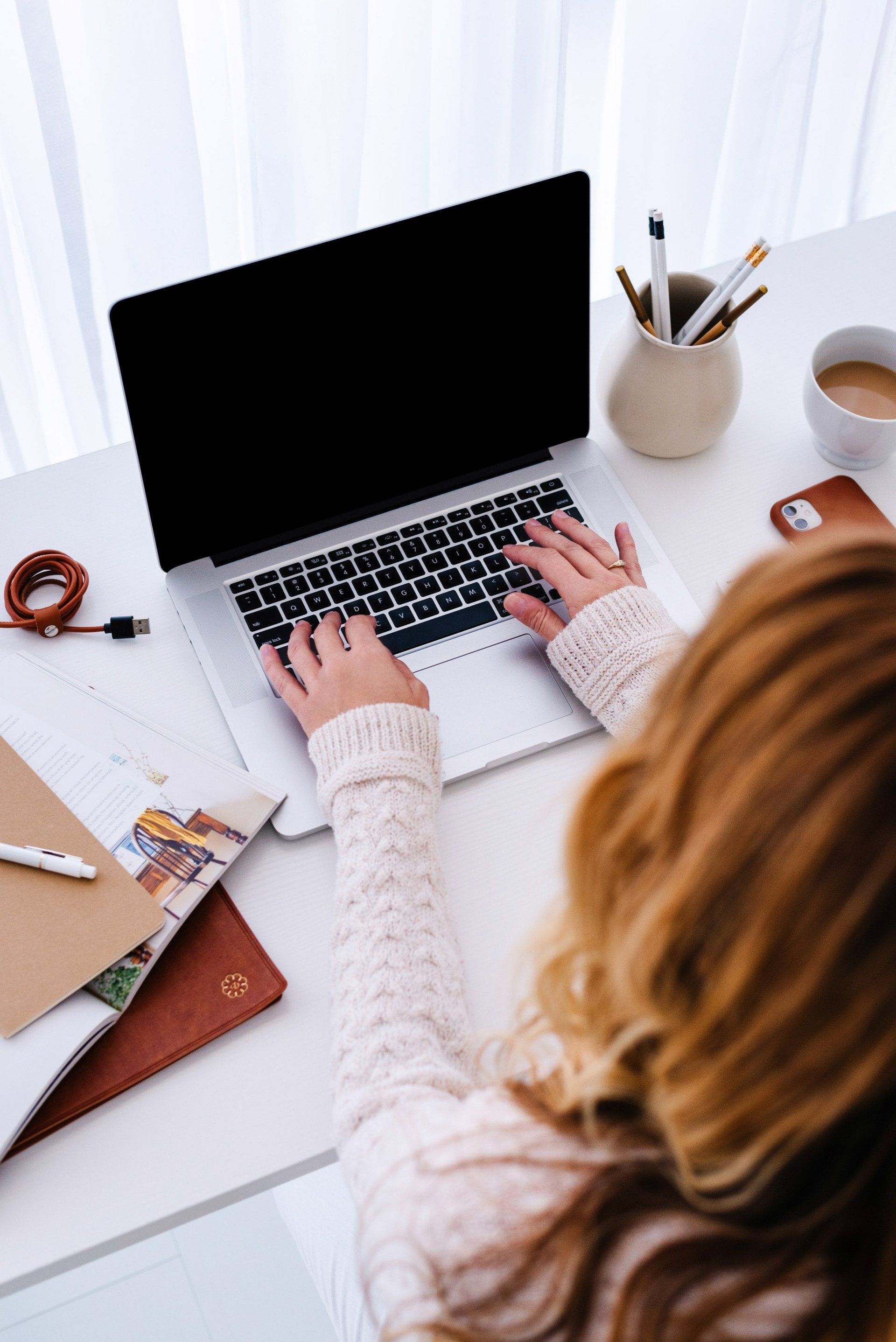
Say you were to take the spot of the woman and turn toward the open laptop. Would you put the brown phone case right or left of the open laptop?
right

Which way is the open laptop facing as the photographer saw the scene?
facing the viewer and to the right of the viewer

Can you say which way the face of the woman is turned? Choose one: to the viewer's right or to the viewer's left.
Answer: to the viewer's left
